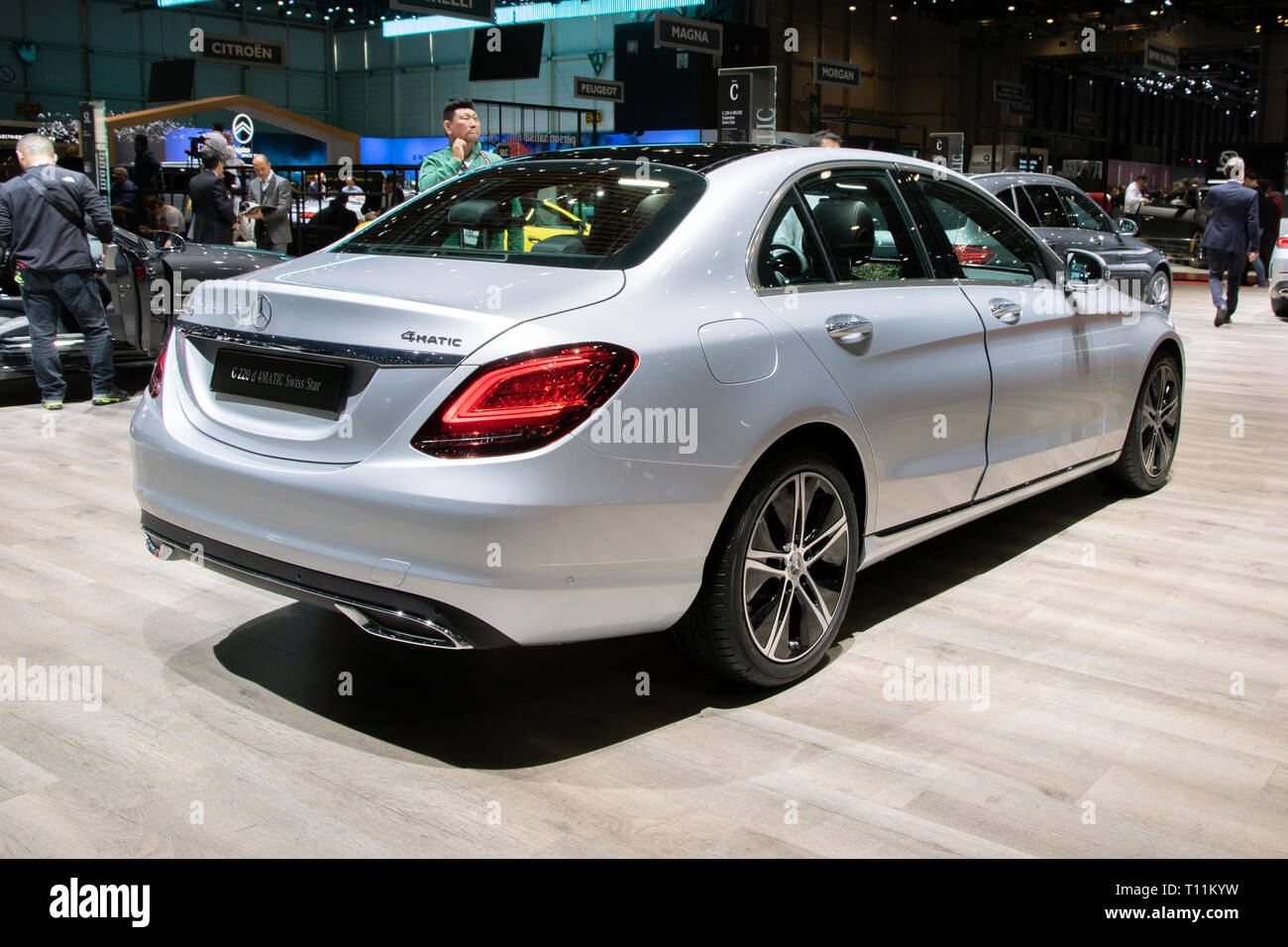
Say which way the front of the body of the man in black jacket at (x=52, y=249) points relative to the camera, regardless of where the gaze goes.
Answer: away from the camera

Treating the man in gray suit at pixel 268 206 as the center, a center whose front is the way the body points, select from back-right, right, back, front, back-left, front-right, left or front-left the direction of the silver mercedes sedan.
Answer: front-left

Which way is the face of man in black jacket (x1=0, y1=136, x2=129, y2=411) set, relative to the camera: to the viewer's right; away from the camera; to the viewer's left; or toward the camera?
away from the camera

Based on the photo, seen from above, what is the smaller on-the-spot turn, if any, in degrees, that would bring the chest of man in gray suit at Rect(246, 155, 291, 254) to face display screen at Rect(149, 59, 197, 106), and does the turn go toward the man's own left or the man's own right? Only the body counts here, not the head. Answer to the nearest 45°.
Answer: approximately 135° to the man's own right

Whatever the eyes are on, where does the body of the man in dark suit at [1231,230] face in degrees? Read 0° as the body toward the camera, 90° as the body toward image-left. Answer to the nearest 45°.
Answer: approximately 180°

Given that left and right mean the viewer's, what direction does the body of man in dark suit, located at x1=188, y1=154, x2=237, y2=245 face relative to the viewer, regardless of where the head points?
facing away from the viewer and to the right of the viewer

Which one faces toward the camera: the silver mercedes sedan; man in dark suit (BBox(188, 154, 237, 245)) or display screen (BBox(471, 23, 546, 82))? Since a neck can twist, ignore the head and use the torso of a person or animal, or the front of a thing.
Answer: the display screen

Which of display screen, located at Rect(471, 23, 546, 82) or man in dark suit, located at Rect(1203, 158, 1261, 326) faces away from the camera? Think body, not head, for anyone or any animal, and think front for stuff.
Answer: the man in dark suit

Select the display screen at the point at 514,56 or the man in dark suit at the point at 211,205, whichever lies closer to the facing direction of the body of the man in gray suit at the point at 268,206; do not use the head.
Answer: the man in dark suit

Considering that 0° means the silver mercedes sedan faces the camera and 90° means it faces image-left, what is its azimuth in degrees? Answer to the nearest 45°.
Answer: approximately 225°
